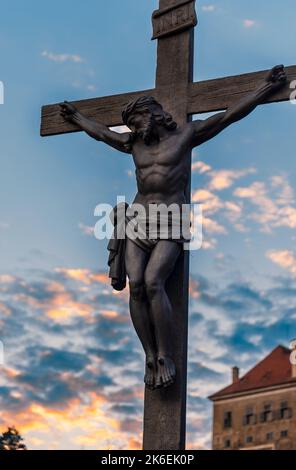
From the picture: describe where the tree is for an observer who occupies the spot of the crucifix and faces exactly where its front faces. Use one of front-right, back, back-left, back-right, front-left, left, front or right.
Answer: back-right

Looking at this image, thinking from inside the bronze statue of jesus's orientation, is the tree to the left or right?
on its right

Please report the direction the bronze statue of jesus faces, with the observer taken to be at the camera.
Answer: facing the viewer and to the left of the viewer

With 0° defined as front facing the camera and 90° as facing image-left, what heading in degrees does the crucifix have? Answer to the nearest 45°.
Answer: approximately 45°
